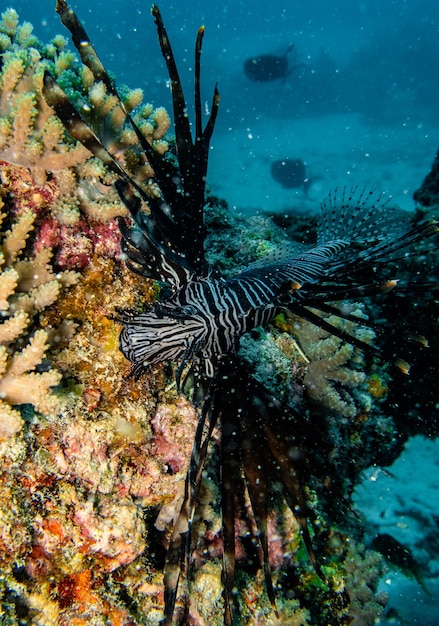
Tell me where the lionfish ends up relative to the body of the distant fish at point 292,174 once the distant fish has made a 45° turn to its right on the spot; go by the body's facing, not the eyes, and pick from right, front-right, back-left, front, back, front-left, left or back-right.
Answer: back-left

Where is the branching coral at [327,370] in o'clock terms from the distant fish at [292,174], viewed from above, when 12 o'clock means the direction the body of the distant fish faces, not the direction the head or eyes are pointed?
The branching coral is roughly at 9 o'clock from the distant fish.

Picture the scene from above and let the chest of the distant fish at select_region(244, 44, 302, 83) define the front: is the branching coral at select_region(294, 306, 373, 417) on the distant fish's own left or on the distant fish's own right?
on the distant fish's own left

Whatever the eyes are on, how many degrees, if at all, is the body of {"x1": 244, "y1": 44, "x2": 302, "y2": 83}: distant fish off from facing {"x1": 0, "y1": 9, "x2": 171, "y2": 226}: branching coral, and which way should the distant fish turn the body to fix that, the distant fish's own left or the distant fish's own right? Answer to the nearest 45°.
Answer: approximately 90° to the distant fish's own left

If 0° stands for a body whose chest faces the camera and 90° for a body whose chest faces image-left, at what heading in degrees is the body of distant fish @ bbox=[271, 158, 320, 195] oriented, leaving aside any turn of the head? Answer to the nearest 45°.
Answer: approximately 90°

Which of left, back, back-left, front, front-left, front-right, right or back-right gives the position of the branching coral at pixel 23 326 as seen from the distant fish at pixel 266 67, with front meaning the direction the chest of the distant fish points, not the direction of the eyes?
left

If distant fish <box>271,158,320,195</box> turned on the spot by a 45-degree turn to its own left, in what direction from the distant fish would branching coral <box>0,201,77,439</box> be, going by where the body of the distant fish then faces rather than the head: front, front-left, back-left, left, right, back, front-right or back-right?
front-left

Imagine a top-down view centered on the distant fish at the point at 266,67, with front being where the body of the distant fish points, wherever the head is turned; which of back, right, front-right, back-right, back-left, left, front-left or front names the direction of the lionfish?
left

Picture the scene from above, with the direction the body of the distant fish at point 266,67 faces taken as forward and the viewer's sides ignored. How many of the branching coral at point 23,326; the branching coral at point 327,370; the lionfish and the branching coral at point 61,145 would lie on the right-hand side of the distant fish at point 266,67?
0

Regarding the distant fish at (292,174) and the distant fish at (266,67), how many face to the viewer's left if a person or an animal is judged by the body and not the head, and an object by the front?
2

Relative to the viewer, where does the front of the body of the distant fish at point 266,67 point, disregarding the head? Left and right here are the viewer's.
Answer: facing to the left of the viewer

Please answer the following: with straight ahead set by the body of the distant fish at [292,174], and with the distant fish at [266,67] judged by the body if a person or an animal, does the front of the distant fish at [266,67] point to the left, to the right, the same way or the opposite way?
the same way
